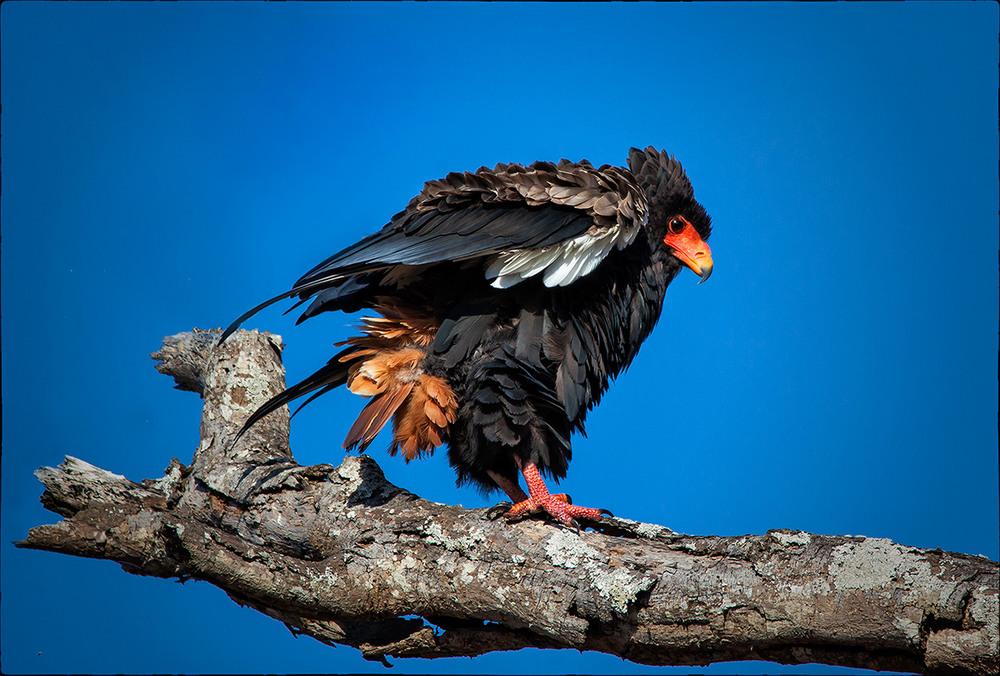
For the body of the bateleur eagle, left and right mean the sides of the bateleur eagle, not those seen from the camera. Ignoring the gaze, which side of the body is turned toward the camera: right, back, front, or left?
right
